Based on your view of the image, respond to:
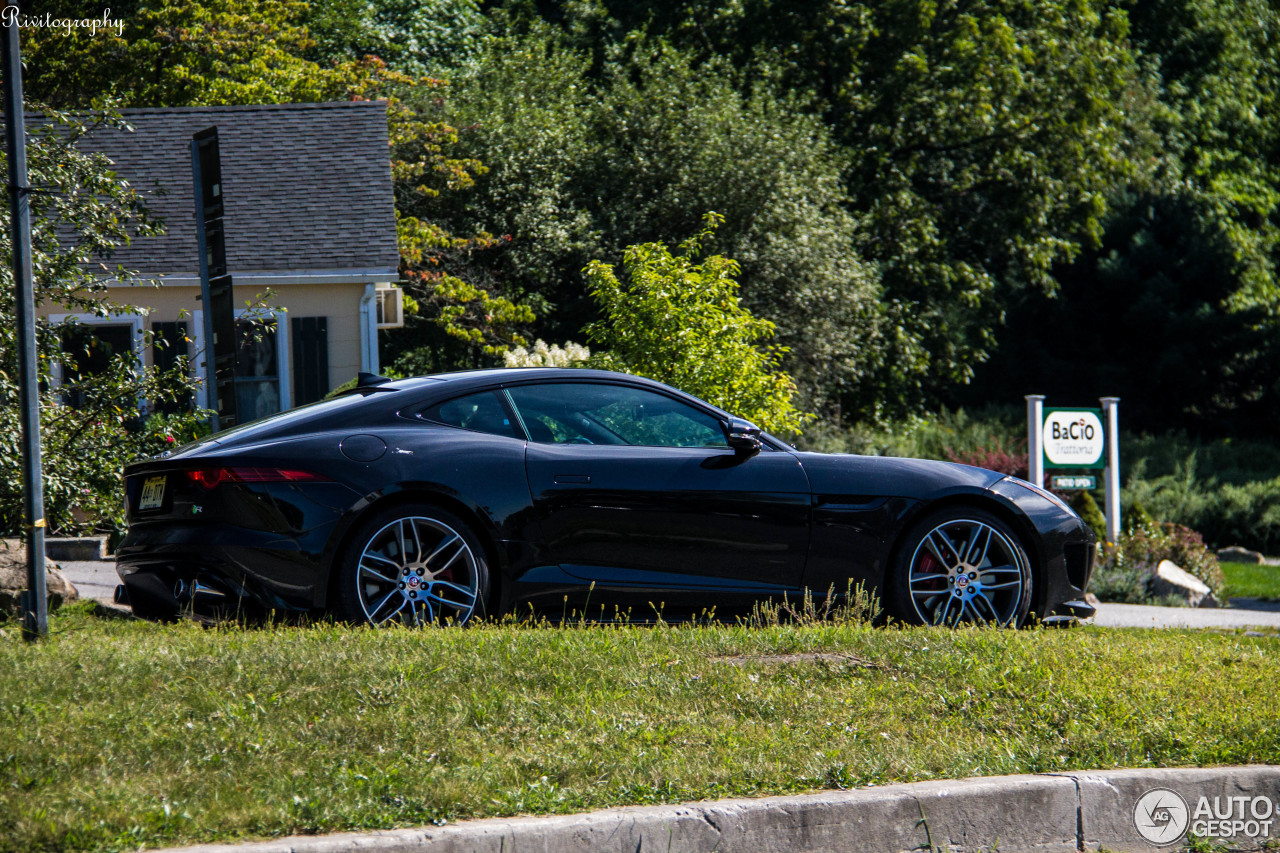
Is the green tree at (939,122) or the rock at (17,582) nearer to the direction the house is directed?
the rock

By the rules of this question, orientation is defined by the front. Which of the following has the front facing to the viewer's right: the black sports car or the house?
the black sports car

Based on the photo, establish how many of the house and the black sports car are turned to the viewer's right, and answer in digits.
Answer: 1

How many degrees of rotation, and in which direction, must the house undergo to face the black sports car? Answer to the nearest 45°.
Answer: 0° — it already faces it

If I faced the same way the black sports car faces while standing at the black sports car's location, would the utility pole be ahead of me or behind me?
behind

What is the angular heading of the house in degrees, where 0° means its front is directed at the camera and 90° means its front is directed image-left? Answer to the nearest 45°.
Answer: approximately 0°

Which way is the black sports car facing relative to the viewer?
to the viewer's right

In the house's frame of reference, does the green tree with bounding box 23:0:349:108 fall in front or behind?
behind

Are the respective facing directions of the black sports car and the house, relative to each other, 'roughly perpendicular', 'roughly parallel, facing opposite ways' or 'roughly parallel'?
roughly perpendicular
